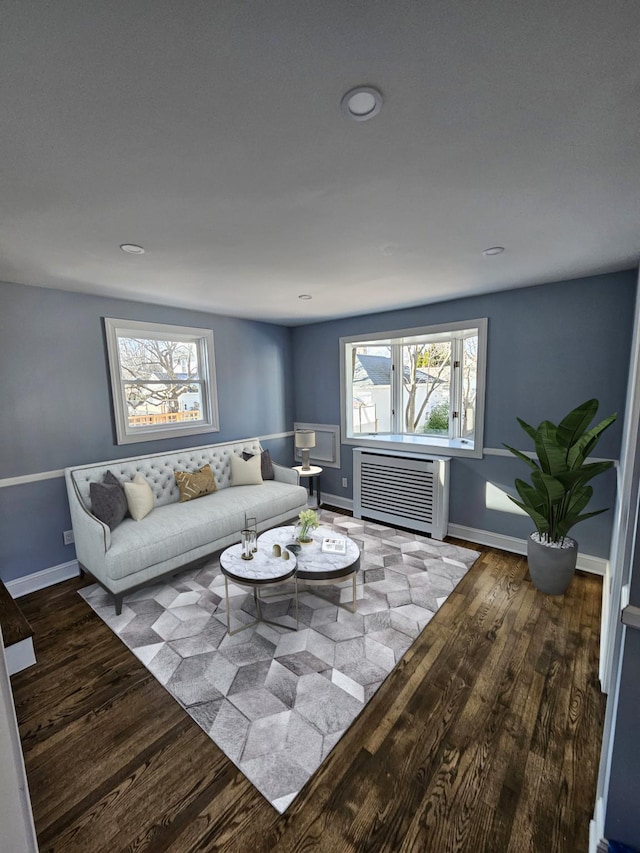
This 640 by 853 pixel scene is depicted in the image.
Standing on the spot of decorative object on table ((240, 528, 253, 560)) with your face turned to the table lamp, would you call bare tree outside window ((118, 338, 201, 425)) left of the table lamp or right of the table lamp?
left

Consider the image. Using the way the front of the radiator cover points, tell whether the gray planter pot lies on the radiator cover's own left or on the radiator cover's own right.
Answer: on the radiator cover's own left

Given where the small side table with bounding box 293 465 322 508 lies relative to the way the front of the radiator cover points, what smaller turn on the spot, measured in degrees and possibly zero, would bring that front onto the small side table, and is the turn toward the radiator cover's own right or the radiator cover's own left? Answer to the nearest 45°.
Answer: approximately 45° to the radiator cover's own right

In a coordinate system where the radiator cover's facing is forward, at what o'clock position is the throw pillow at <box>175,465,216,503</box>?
The throw pillow is roughly at 1 o'clock from the radiator cover.

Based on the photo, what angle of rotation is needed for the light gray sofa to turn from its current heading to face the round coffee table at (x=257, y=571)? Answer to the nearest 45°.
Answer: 0° — it already faces it

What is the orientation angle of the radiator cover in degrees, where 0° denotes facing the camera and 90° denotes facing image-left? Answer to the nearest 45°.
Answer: approximately 45°

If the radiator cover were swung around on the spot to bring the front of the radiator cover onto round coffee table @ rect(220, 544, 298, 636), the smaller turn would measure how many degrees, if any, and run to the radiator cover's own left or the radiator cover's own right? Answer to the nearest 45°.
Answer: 0° — it already faces it

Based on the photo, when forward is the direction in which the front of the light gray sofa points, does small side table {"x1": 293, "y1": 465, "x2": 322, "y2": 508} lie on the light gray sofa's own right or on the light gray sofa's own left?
on the light gray sofa's own left

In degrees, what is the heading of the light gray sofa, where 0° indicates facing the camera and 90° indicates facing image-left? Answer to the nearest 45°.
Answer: approximately 315°

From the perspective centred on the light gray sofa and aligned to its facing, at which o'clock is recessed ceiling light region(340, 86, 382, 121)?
The recessed ceiling light is roughly at 1 o'clock from the light gray sofa.

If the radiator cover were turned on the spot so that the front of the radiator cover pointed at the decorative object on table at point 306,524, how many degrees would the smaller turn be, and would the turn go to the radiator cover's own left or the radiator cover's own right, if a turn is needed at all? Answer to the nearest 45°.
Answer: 0° — it already faces it
